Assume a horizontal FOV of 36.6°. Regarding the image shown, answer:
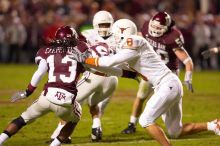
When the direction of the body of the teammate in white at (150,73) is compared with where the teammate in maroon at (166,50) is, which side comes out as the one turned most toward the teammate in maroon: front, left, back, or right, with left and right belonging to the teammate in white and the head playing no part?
right

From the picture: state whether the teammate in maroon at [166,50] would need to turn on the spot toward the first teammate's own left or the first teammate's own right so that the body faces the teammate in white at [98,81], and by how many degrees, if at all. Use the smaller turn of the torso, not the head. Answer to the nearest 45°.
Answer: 0° — they already face them

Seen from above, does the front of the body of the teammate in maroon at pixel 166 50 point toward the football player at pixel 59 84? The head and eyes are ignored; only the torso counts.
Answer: yes

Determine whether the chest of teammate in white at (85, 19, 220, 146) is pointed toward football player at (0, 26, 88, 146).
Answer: yes

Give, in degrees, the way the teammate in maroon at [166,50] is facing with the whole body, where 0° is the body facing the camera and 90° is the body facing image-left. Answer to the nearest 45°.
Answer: approximately 45°

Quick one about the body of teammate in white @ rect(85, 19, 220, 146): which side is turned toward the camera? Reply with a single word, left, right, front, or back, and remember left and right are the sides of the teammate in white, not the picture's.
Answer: left
